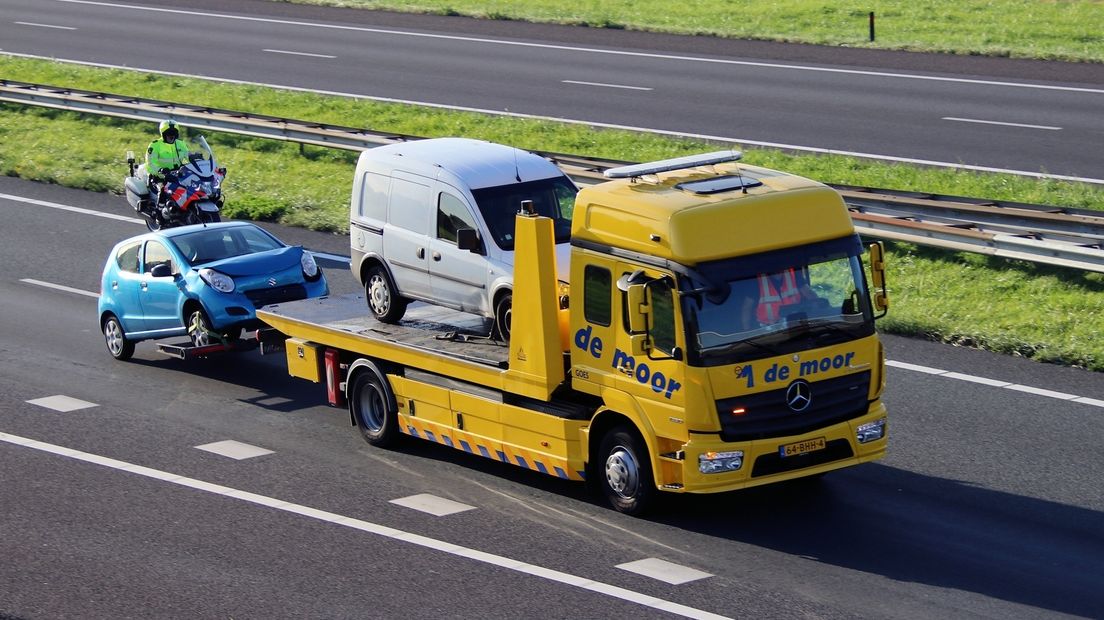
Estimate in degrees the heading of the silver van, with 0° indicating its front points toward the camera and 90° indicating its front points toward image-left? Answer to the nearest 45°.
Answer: approximately 315°

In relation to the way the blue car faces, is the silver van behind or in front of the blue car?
in front

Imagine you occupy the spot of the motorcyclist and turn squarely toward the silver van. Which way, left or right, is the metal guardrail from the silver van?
left

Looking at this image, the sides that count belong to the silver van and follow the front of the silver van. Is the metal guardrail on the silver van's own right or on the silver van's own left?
on the silver van's own left

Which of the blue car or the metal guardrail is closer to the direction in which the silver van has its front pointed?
the metal guardrail

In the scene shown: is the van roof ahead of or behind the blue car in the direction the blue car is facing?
ahead

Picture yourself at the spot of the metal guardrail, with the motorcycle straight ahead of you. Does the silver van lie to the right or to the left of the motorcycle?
left

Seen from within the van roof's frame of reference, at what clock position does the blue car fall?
The blue car is roughly at 6 o'clock from the van roof.
